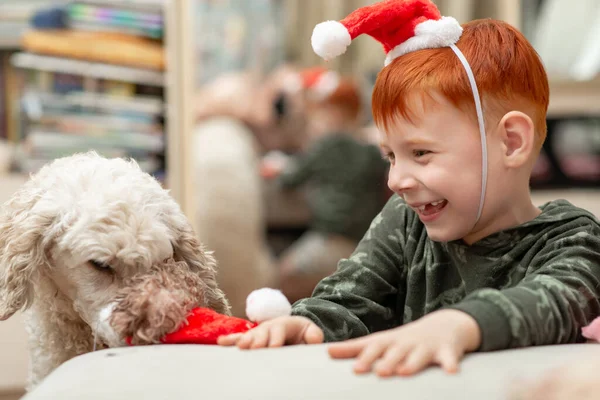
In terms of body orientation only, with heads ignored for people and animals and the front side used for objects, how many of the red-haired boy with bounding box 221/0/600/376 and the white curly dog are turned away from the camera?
0

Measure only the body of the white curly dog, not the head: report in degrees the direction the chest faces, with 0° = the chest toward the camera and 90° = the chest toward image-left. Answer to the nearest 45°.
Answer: approximately 315°

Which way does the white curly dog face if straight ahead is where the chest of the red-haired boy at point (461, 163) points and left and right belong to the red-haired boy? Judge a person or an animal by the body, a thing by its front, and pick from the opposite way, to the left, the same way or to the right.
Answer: to the left

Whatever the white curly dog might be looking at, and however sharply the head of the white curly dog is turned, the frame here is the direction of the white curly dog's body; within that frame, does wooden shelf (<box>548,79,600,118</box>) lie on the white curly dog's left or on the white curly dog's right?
on the white curly dog's left

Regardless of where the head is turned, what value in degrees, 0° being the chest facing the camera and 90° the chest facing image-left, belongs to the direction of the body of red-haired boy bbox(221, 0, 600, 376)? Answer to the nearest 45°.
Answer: approximately 45°
